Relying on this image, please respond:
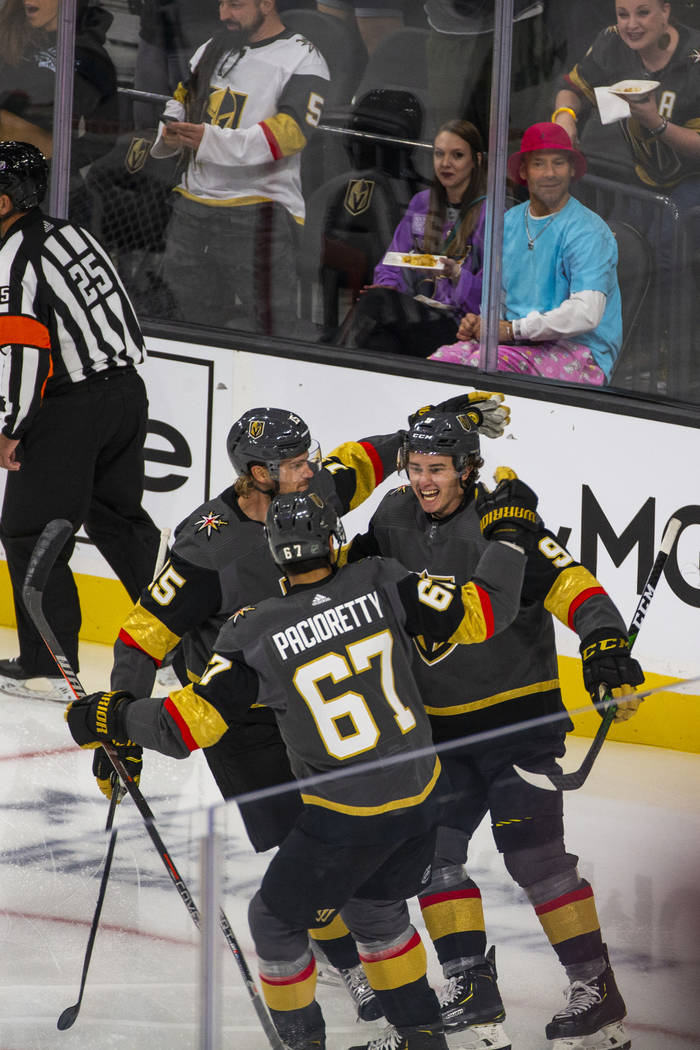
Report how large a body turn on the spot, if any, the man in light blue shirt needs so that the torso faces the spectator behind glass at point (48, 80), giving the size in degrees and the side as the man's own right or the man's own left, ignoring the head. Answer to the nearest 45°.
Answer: approximately 90° to the man's own right

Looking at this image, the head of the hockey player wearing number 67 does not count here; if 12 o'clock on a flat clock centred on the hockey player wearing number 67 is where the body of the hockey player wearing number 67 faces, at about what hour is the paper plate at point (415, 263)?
The paper plate is roughly at 12 o'clock from the hockey player wearing number 67.

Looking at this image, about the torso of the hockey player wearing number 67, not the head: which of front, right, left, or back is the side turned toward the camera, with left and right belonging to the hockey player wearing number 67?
back

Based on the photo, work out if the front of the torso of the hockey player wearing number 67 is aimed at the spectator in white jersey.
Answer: yes

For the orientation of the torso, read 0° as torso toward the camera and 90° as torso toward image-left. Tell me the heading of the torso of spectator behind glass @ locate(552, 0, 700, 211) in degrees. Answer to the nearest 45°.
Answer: approximately 45°

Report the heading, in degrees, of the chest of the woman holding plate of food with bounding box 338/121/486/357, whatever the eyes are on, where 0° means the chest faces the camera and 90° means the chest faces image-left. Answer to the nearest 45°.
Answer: approximately 45°

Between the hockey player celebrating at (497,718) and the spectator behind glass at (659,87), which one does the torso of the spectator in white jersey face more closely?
the hockey player celebrating

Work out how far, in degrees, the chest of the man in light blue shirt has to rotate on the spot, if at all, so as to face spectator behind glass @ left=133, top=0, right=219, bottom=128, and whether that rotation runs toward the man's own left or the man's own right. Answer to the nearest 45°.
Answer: approximately 90° to the man's own right

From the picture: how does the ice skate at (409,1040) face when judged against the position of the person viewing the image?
facing to the left of the viewer

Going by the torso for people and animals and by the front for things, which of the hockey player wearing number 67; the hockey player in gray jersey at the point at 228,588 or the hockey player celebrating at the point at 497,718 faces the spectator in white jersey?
the hockey player wearing number 67
